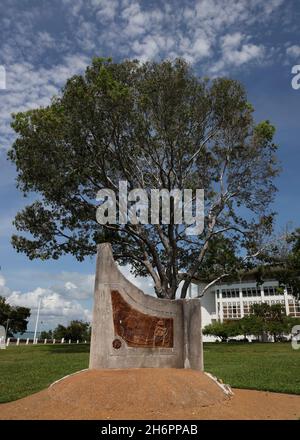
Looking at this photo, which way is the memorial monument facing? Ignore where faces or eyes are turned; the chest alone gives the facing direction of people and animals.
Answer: toward the camera
